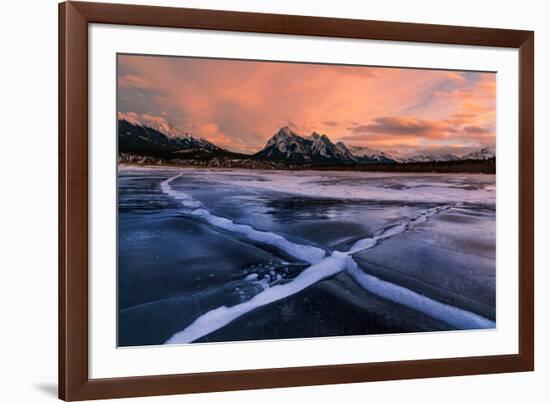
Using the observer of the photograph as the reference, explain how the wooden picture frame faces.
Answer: facing the viewer and to the right of the viewer
